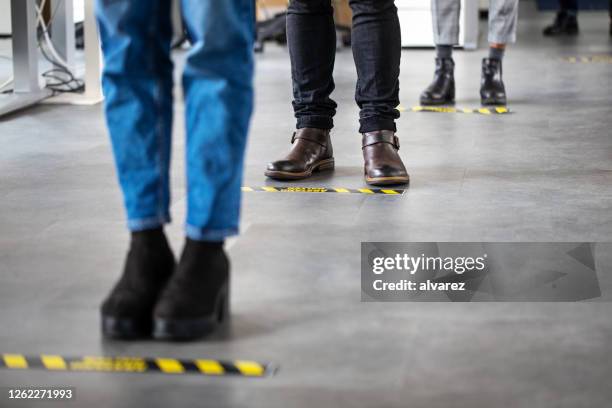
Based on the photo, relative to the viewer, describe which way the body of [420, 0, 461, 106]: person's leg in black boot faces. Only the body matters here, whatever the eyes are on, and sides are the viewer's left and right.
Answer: facing the viewer and to the left of the viewer

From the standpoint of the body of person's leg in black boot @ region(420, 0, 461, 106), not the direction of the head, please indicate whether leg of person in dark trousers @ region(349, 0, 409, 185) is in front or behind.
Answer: in front

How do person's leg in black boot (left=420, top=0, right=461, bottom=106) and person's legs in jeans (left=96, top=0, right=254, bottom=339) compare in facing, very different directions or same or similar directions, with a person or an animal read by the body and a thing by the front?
same or similar directions

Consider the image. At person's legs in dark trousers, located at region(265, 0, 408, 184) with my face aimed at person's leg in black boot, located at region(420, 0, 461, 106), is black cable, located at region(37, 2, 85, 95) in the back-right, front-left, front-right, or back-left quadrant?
front-left

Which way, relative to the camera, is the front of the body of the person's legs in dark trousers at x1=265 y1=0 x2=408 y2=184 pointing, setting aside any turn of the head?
toward the camera

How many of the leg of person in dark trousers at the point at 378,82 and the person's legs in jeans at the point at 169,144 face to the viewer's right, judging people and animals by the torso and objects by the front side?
0

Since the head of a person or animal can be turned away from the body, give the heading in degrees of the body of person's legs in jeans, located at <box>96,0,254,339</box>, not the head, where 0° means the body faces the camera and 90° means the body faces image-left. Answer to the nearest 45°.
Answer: approximately 45°

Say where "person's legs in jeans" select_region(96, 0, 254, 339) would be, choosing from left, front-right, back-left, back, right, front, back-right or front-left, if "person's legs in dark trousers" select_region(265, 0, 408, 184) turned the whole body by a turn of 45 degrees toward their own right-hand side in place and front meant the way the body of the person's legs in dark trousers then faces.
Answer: front-left

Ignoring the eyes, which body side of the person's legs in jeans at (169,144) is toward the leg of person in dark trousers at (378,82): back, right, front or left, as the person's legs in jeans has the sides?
back

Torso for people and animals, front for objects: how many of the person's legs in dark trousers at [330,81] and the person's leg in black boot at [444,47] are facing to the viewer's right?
0

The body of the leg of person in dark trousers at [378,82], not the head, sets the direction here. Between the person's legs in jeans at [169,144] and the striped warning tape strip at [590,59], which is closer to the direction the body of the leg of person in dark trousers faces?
the person's legs in jeans

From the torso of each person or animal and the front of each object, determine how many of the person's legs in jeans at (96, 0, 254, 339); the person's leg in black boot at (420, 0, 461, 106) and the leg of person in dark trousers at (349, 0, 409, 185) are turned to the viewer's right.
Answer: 0

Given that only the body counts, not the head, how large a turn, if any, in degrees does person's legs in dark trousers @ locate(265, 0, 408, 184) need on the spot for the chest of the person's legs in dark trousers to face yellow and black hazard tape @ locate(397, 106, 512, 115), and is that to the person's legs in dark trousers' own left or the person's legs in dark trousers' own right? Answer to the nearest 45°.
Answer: approximately 180°
